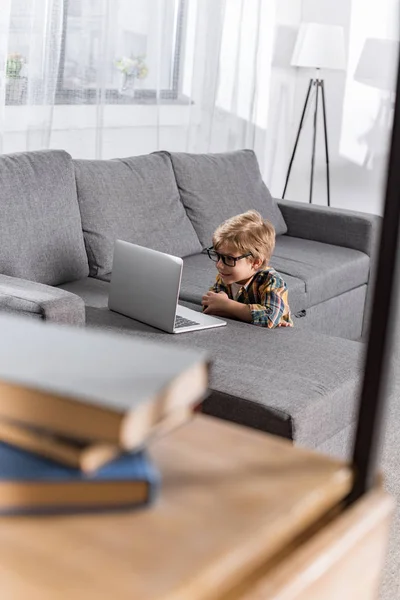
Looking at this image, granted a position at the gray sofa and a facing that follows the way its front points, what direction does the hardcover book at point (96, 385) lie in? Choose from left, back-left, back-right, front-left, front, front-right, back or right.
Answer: front-right

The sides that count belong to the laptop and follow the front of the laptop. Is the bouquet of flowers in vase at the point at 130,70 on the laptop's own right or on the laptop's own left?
on the laptop's own left

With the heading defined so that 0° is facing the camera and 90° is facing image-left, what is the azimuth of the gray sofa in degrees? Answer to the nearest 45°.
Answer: approximately 315°

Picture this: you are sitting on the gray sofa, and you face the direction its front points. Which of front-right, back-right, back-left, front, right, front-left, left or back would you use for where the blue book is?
front-right

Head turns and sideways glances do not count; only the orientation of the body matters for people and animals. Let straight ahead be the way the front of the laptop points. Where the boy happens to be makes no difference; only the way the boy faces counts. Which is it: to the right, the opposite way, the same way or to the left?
the opposite way

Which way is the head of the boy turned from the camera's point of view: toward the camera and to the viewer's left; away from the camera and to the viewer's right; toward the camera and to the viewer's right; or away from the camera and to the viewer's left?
toward the camera and to the viewer's left

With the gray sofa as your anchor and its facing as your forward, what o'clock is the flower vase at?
The flower vase is roughly at 7 o'clock from the gray sofa.

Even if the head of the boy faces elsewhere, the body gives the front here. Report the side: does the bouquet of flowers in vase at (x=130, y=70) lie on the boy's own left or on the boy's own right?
on the boy's own right

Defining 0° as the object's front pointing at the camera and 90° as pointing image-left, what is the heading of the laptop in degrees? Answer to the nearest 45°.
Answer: approximately 225°

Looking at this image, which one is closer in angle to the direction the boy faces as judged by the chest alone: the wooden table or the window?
the wooden table
